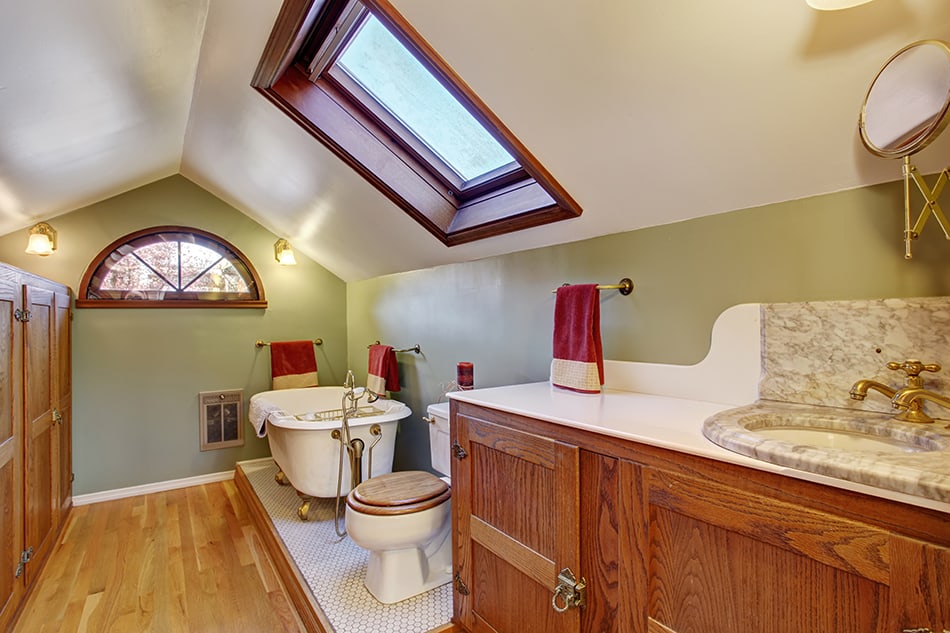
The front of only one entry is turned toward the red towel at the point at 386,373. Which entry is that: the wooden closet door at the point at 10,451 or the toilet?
the wooden closet door

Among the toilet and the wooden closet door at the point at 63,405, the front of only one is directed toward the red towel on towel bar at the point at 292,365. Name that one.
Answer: the wooden closet door

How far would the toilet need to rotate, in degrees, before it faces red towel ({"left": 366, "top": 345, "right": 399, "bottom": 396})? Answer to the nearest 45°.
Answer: approximately 135° to its right

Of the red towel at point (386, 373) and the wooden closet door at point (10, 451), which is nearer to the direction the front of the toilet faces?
the wooden closet door

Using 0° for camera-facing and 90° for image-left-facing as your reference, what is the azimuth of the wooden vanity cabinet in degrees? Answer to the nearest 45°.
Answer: approximately 45°

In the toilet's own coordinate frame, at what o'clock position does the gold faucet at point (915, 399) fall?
The gold faucet is roughly at 9 o'clock from the toilet.
